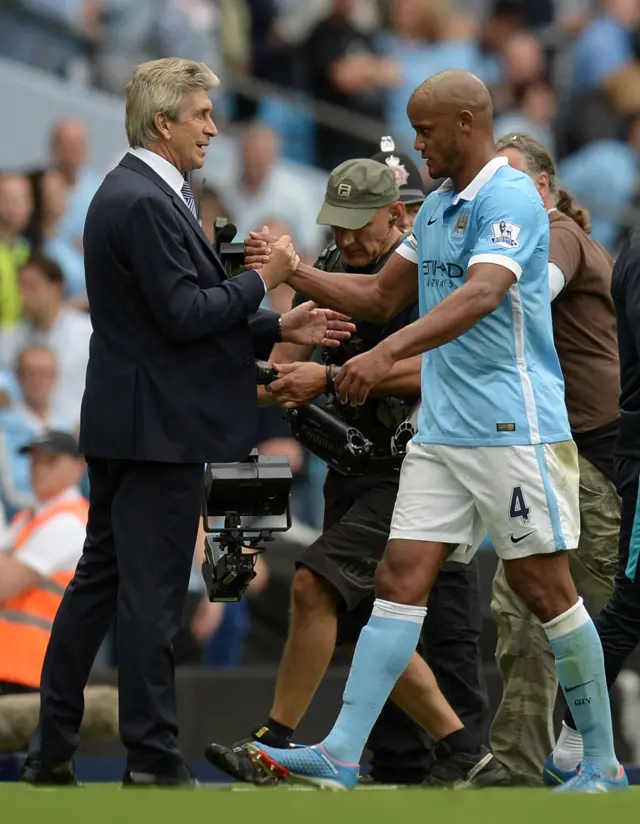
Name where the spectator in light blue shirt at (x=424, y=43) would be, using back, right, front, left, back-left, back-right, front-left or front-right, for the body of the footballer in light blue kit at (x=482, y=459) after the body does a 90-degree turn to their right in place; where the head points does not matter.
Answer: front-right

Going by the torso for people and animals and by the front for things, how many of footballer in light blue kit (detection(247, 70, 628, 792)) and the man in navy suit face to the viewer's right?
1

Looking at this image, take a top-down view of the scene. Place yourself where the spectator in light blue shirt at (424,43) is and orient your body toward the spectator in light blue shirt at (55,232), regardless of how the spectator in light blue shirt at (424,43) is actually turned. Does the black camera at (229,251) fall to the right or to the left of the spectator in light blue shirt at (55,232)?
left

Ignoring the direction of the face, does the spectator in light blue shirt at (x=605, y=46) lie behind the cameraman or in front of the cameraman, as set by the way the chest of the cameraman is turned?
behind

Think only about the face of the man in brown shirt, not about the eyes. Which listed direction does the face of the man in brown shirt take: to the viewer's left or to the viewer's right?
to the viewer's left

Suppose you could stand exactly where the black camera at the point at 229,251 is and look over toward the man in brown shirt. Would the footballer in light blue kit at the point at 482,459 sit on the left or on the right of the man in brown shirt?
right

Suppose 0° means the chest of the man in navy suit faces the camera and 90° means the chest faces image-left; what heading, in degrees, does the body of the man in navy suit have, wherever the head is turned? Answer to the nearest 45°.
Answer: approximately 270°

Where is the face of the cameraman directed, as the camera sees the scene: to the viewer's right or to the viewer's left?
to the viewer's left

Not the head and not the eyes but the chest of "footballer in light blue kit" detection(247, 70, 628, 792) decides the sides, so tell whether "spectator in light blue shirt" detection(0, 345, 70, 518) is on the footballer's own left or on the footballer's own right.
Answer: on the footballer's own right
